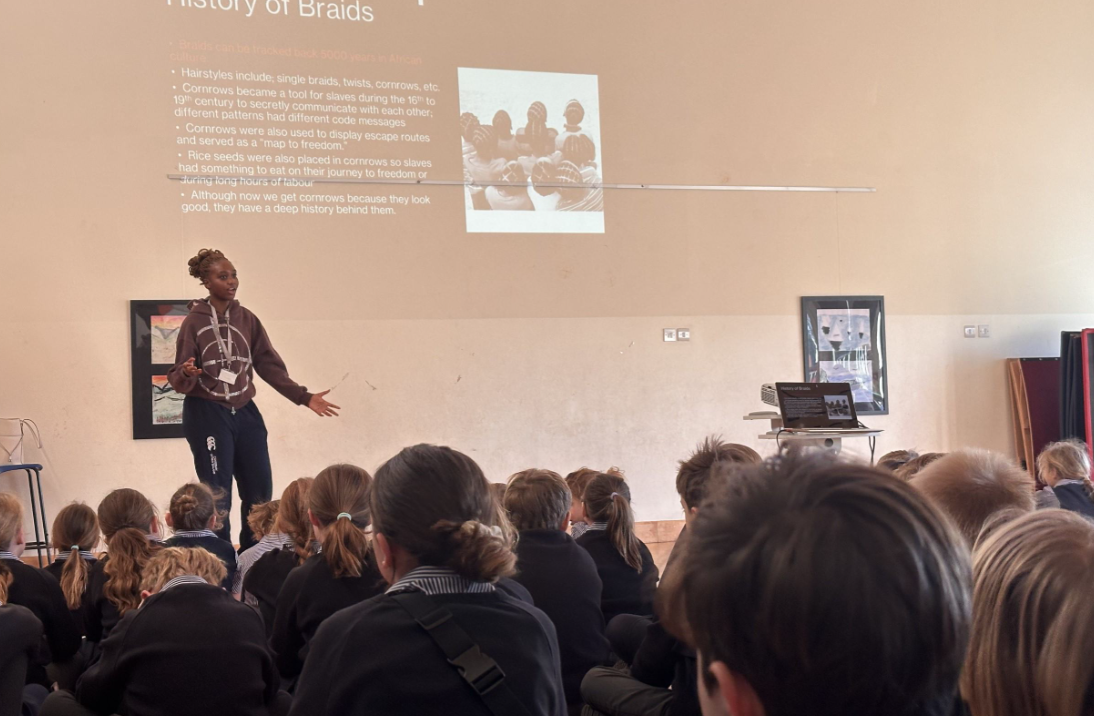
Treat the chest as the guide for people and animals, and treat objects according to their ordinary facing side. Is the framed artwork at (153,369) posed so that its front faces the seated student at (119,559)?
yes

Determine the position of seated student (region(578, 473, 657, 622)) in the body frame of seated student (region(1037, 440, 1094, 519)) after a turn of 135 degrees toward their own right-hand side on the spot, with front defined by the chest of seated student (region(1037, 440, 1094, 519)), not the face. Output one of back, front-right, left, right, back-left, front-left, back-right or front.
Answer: back-right

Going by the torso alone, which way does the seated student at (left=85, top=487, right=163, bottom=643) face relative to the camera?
away from the camera

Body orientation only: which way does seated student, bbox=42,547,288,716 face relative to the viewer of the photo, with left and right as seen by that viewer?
facing away from the viewer

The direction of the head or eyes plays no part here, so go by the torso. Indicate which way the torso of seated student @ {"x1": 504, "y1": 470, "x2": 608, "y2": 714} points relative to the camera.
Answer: away from the camera

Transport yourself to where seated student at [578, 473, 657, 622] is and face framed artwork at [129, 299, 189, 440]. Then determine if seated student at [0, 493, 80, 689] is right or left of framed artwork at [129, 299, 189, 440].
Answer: left

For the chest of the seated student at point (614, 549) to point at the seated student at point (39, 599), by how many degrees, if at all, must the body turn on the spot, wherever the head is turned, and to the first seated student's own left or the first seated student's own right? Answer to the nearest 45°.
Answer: approximately 90° to the first seated student's own left

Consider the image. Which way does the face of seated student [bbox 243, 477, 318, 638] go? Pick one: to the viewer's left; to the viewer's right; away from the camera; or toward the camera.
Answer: away from the camera

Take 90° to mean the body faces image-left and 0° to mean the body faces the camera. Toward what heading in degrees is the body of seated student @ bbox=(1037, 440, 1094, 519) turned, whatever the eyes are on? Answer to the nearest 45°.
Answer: approximately 135°

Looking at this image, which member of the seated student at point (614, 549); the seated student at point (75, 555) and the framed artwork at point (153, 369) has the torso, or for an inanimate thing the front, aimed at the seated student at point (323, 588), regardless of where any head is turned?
the framed artwork

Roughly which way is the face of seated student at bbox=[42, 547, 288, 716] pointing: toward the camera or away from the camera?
away from the camera

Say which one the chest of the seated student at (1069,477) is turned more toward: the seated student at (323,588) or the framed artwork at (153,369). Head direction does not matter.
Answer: the framed artwork
